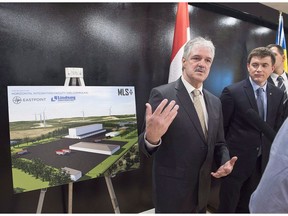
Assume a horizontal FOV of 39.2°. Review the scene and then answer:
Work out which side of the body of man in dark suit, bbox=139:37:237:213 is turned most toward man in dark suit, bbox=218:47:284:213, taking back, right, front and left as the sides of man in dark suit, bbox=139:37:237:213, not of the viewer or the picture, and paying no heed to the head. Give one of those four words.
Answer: left

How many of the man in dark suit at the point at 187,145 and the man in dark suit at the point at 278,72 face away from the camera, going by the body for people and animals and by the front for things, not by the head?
0

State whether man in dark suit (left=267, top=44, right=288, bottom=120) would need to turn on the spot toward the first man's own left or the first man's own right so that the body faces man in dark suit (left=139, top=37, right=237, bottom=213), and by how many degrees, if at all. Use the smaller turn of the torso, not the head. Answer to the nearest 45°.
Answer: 0° — they already face them

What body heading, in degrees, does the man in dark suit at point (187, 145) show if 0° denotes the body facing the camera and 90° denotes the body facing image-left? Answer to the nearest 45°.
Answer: approximately 315°

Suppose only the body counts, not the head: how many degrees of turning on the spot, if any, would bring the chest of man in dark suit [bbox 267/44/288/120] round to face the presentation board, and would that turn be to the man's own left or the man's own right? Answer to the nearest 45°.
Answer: approximately 45° to the man's own right

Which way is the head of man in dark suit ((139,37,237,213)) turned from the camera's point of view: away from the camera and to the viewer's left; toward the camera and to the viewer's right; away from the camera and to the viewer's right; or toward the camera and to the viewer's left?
toward the camera and to the viewer's right

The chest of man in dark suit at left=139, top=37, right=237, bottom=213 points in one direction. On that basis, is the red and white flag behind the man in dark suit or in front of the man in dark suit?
behind

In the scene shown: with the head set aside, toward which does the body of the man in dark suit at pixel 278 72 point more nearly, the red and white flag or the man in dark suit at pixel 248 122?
the man in dark suit

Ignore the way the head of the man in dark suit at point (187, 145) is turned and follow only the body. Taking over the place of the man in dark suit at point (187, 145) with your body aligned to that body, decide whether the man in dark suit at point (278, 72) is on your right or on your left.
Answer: on your left
